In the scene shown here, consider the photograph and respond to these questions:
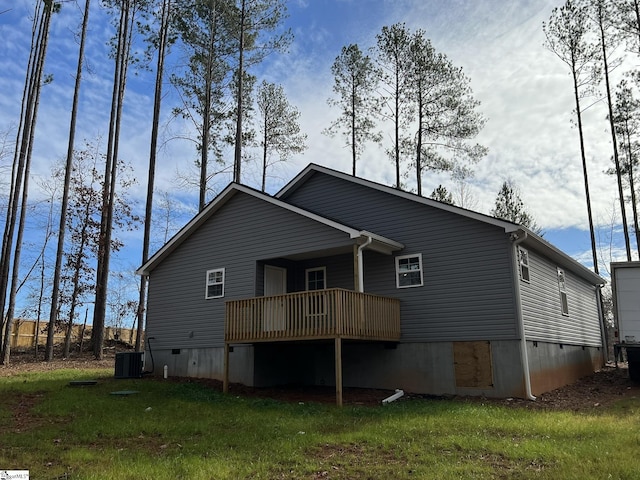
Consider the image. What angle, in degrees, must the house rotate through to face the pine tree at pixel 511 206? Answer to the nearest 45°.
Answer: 0° — it already faces it

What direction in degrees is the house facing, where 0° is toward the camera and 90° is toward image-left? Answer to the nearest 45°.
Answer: approximately 225°
